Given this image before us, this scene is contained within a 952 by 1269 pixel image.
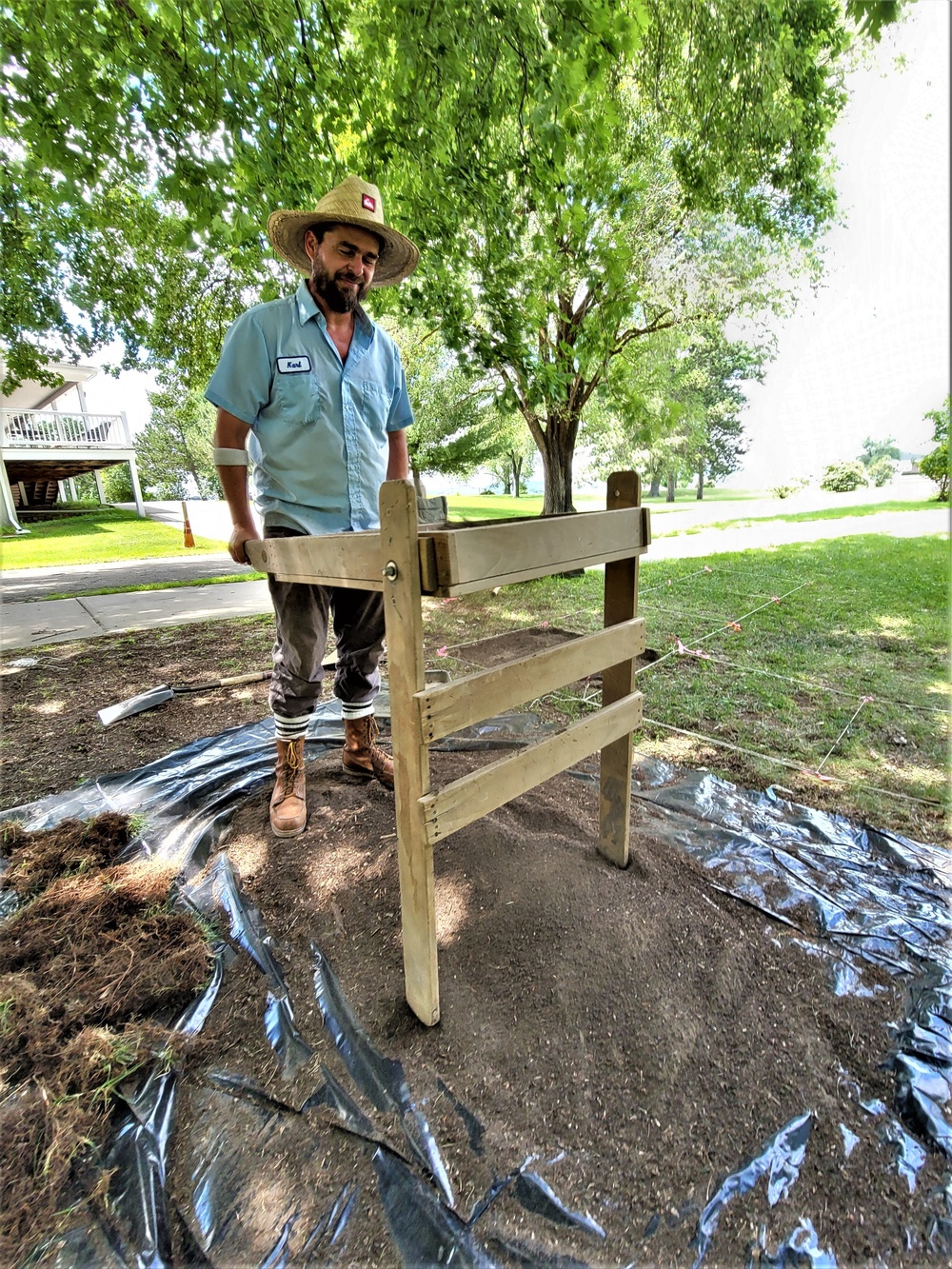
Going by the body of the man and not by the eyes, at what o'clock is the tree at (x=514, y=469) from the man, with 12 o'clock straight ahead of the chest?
The tree is roughly at 8 o'clock from the man.

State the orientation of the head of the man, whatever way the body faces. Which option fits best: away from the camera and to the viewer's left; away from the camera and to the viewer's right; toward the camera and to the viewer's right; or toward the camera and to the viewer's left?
toward the camera and to the viewer's right

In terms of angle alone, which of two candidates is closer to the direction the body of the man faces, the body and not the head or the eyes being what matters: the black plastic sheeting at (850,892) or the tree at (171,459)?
the black plastic sheeting

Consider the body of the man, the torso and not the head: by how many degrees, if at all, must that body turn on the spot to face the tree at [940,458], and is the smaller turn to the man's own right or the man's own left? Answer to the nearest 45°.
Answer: approximately 90° to the man's own left

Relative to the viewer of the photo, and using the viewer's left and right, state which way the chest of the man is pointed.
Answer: facing the viewer and to the right of the viewer

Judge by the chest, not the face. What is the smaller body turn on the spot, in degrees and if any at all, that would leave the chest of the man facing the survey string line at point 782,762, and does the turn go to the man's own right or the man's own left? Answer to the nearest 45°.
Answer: approximately 45° to the man's own left

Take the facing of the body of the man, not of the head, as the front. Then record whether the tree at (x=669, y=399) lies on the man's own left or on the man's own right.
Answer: on the man's own left

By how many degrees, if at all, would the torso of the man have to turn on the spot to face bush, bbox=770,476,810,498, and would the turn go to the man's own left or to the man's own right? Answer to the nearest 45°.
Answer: approximately 90° to the man's own left

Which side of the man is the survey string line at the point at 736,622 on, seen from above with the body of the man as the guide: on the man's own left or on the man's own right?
on the man's own left
